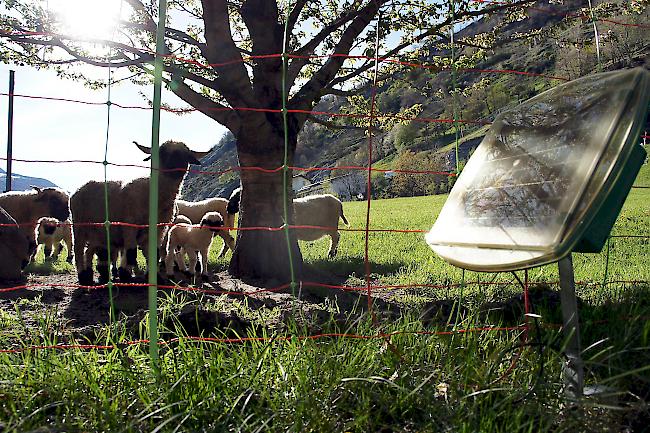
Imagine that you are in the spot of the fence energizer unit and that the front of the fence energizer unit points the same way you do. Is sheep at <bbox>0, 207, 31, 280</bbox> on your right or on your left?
on your right

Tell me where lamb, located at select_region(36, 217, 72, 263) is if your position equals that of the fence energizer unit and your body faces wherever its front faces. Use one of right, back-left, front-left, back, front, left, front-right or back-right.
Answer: right

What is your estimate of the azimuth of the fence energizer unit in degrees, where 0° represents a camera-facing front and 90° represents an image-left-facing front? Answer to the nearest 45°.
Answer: approximately 45°

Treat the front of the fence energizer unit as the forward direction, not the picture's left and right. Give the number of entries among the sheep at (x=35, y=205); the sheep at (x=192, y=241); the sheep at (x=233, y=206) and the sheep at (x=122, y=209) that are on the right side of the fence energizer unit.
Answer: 4

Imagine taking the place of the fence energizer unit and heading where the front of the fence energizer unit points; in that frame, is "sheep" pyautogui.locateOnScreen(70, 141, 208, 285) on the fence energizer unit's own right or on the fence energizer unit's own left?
on the fence energizer unit's own right

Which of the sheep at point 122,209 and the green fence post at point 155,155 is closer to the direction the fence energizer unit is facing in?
the green fence post

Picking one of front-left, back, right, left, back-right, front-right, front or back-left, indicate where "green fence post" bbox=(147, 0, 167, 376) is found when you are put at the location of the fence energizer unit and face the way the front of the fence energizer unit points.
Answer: front-right

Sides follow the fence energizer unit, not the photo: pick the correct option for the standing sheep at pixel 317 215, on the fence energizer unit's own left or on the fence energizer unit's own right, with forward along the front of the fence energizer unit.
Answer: on the fence energizer unit's own right

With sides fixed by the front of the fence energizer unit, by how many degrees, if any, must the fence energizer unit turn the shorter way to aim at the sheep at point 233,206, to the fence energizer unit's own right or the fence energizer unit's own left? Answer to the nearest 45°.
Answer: approximately 90° to the fence energizer unit's own right

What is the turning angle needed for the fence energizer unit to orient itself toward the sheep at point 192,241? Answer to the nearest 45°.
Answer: approximately 90° to its right

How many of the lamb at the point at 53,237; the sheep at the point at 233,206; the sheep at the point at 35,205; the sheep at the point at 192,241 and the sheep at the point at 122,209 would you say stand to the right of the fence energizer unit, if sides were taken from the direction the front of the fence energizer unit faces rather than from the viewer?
5

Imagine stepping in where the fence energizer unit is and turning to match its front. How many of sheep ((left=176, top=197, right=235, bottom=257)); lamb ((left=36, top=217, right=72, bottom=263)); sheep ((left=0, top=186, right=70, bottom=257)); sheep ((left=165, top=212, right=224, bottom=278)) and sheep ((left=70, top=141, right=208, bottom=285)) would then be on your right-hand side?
5

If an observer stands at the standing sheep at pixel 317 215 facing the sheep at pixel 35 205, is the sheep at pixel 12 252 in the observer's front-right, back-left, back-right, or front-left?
front-left

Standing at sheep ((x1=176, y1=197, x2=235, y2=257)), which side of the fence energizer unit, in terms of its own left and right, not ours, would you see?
right
